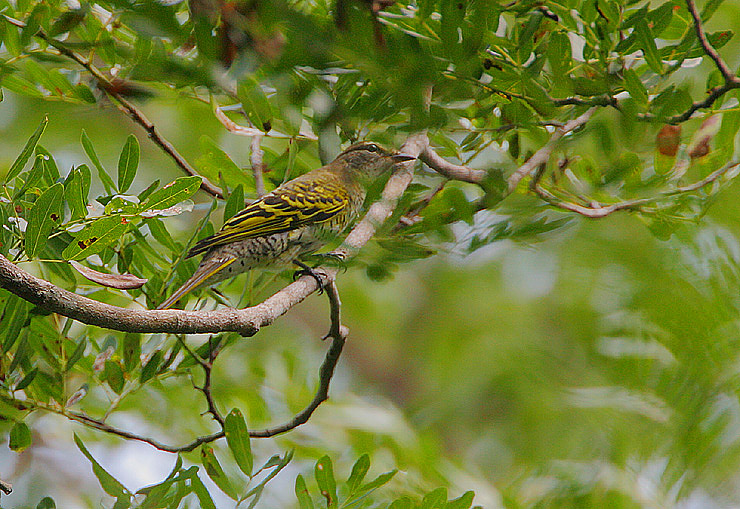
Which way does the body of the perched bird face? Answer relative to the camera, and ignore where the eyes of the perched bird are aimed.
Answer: to the viewer's right

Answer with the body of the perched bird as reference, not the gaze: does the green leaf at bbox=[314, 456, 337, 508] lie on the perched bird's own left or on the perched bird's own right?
on the perched bird's own right

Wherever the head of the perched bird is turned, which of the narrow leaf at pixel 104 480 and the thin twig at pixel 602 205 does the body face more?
the thin twig

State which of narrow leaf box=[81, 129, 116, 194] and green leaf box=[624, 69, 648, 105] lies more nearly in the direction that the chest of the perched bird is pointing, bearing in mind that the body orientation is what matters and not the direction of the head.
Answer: the green leaf

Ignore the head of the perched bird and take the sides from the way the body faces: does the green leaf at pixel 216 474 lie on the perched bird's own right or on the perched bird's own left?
on the perched bird's own right

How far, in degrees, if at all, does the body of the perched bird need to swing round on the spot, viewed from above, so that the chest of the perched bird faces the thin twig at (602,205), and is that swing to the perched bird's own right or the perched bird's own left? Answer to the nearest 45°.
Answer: approximately 45° to the perched bird's own right
